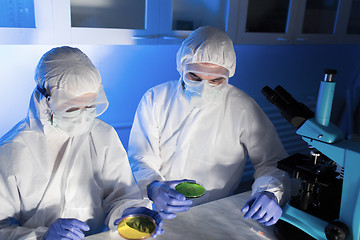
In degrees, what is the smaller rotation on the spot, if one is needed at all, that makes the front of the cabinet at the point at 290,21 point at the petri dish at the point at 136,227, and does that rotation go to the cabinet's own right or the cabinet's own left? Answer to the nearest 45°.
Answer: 0° — it already faces it

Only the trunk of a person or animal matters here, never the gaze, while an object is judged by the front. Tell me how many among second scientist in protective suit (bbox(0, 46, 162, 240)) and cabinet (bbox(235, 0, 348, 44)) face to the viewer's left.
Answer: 0

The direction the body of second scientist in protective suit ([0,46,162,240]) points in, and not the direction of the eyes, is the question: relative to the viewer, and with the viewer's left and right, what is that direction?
facing the viewer and to the right of the viewer

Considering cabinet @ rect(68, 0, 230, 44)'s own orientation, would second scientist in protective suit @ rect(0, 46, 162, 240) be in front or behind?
in front

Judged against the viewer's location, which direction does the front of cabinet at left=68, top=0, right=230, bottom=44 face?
facing the viewer

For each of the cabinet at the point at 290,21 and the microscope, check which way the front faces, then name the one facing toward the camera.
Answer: the cabinet

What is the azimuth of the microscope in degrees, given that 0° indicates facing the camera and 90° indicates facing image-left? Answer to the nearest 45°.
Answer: approximately 90°

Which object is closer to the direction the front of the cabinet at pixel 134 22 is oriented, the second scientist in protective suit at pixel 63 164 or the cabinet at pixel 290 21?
the second scientist in protective suit

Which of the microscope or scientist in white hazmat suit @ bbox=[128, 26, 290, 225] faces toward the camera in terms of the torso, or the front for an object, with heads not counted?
the scientist in white hazmat suit

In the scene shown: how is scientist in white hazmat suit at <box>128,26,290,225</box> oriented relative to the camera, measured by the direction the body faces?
toward the camera

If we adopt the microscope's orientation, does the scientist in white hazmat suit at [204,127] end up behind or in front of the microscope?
in front

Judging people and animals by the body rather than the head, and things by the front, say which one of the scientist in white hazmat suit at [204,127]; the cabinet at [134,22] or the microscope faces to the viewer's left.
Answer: the microscope
